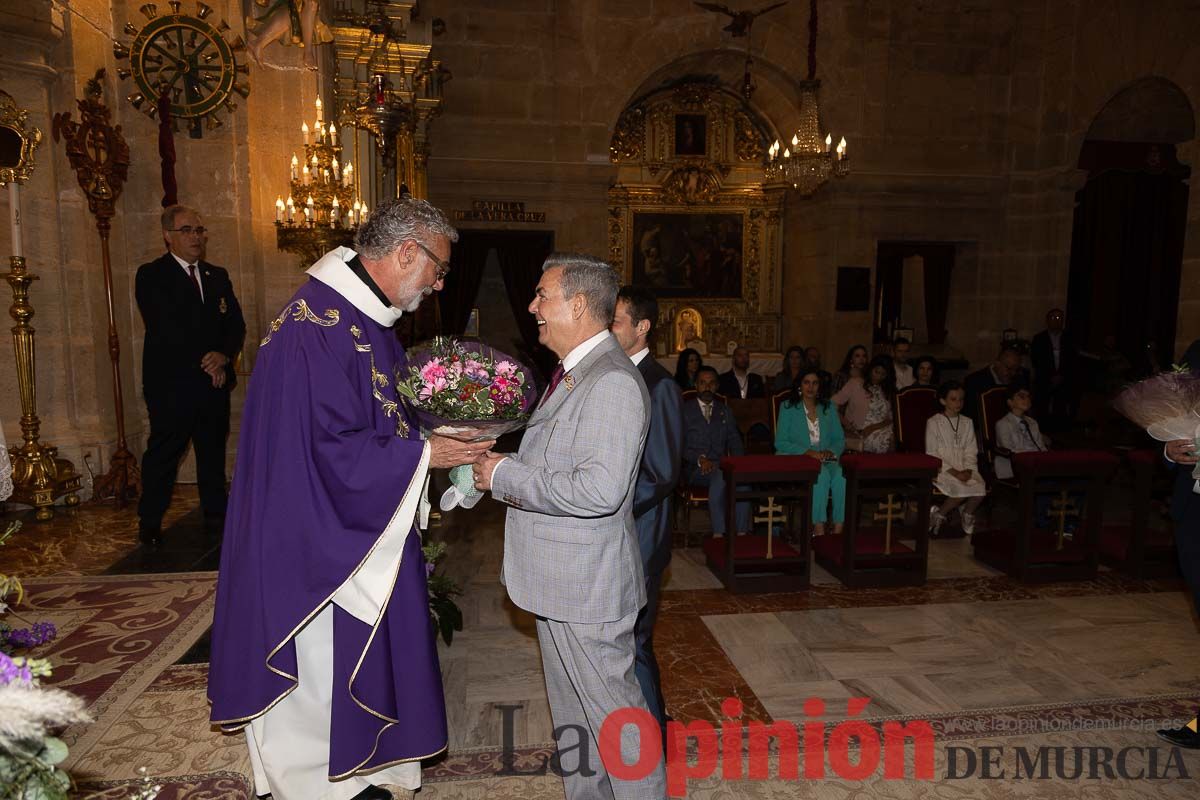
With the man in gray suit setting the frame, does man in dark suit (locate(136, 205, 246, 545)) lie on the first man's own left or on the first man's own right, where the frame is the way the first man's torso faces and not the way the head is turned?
on the first man's own right

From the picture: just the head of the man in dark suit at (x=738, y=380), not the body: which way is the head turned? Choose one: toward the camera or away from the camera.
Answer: toward the camera

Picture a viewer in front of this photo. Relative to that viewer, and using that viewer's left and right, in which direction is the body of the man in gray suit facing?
facing to the left of the viewer

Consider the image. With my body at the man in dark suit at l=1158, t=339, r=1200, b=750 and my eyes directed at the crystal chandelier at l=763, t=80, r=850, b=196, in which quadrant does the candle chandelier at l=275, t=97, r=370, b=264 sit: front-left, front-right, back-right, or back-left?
front-left

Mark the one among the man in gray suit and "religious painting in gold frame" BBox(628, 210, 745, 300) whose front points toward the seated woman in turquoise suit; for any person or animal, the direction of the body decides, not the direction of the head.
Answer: the religious painting in gold frame

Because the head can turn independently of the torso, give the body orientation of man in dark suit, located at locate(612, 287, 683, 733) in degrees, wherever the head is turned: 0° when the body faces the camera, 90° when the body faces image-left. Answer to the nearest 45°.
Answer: approximately 90°

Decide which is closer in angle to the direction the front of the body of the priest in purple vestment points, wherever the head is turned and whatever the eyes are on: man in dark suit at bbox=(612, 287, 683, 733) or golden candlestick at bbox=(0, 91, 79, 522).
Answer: the man in dark suit

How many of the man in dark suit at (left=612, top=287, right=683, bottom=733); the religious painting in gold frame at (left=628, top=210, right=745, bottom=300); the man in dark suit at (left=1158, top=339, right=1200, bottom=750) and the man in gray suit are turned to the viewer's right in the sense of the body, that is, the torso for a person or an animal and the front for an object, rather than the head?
0

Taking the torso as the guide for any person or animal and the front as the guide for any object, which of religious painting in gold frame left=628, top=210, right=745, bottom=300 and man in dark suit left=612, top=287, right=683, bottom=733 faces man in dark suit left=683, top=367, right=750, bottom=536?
the religious painting in gold frame

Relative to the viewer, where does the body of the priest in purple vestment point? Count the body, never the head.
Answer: to the viewer's right

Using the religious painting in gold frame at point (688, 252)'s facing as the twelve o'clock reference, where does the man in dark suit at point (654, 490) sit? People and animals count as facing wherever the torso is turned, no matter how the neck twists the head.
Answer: The man in dark suit is roughly at 12 o'clock from the religious painting in gold frame.

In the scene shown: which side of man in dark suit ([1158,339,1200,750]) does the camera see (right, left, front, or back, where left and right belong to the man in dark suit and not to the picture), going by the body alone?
left

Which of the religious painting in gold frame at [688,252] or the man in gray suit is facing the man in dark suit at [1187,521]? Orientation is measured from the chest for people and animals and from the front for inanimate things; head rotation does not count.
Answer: the religious painting in gold frame

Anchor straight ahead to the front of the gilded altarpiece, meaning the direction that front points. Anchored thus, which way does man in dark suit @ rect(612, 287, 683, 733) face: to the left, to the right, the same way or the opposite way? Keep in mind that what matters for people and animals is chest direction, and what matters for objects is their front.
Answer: to the right

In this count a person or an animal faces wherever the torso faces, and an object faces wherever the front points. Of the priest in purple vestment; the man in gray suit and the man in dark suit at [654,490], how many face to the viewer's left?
2

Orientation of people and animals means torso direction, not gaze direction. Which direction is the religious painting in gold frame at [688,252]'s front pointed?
toward the camera

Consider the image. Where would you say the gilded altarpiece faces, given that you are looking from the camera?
facing the viewer

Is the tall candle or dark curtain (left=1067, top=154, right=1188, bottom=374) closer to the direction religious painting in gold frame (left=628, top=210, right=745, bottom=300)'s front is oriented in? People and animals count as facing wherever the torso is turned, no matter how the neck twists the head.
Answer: the tall candle
